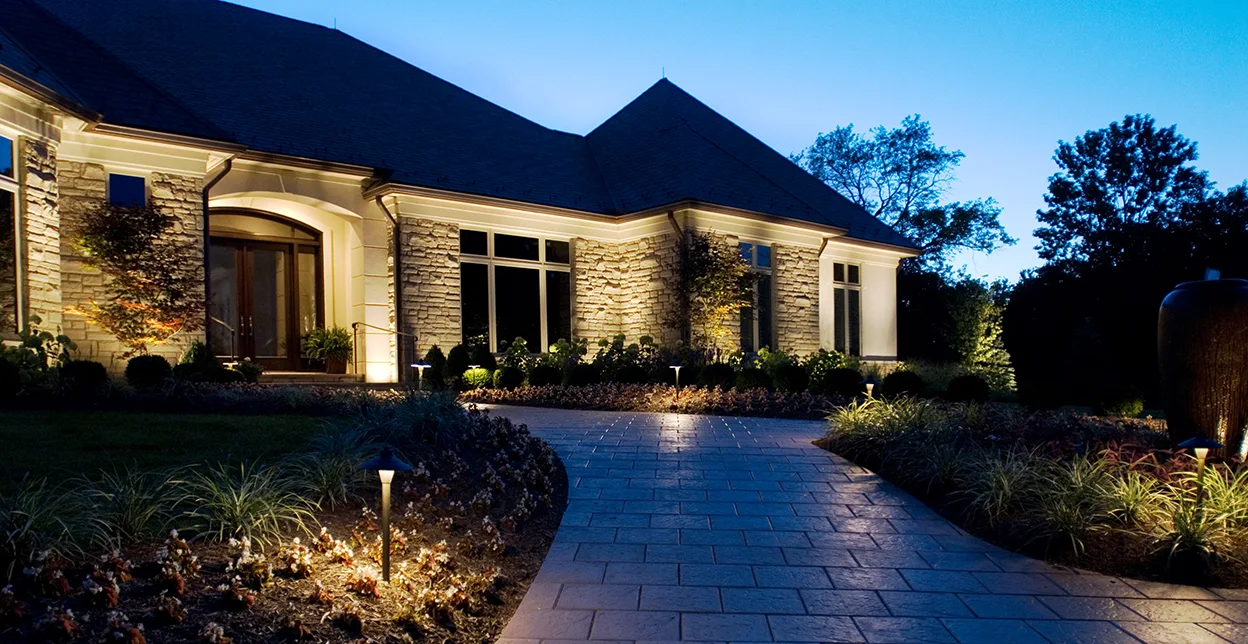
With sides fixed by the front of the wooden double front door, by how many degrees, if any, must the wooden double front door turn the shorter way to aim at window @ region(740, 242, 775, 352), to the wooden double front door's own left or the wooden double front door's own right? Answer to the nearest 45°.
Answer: approximately 45° to the wooden double front door's own left

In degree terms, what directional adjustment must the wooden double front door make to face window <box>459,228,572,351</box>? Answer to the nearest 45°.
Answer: approximately 45° to its left

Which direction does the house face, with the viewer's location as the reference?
facing the viewer and to the right of the viewer

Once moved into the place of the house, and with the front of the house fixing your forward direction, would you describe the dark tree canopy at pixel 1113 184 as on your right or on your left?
on your left

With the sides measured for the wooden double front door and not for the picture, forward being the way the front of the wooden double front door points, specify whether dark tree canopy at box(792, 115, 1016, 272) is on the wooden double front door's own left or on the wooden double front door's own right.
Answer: on the wooden double front door's own left

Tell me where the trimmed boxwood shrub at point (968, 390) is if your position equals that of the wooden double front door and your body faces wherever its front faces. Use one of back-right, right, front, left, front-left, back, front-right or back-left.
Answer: front

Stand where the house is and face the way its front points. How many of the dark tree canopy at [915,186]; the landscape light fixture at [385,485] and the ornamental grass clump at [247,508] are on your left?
1

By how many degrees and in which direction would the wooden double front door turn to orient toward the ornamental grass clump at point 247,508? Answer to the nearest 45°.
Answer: approximately 45° to its right
